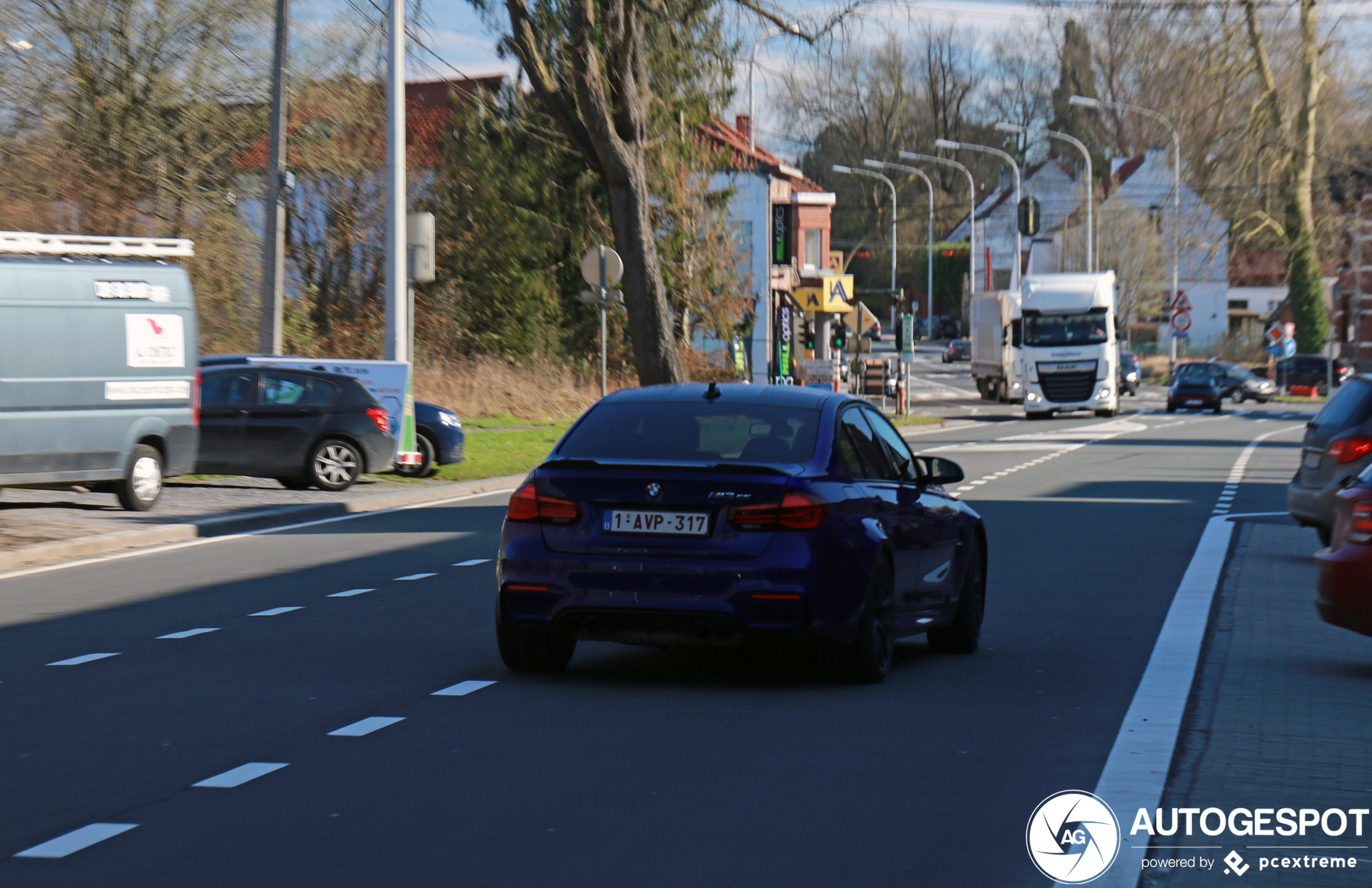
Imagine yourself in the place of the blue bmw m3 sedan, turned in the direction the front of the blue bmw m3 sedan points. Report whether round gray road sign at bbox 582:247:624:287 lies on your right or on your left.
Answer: on your left

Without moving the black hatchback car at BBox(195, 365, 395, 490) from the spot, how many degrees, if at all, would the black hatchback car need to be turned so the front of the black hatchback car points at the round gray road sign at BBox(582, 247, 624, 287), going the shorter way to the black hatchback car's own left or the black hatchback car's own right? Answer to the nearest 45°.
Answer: approximately 135° to the black hatchback car's own right

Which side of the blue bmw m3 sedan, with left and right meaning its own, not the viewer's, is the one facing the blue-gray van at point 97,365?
left

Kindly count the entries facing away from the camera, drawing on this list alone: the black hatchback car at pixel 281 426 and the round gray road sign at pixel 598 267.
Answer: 1

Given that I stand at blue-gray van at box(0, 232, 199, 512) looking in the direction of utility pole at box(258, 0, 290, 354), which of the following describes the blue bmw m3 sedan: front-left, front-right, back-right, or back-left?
back-right

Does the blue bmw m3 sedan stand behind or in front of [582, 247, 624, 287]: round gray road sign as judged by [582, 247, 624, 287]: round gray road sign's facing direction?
behind

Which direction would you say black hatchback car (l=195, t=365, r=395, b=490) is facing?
to the viewer's left

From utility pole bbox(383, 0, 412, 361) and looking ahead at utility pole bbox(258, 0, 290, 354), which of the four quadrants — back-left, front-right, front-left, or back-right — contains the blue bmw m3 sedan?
back-left

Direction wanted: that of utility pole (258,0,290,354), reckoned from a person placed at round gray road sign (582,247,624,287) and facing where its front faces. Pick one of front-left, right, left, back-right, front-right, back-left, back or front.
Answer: back-left

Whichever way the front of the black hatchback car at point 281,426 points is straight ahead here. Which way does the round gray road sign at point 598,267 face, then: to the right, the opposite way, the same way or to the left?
to the right

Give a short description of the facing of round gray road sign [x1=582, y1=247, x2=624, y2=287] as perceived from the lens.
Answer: facing away from the viewer
